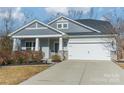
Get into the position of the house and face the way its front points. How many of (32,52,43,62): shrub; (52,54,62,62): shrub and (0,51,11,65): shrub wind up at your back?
0

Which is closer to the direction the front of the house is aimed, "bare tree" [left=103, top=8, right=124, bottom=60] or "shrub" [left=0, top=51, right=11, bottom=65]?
the shrub

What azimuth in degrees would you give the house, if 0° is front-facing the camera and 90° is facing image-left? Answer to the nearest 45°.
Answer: approximately 0°

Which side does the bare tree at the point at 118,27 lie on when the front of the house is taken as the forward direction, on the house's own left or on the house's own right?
on the house's own left

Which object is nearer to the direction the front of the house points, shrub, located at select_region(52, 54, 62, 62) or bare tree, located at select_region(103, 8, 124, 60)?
the shrub

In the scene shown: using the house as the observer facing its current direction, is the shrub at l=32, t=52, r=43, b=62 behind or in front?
in front

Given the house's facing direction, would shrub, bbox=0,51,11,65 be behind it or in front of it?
in front

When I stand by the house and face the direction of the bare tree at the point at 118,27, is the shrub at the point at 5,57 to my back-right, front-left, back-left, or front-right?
back-right
